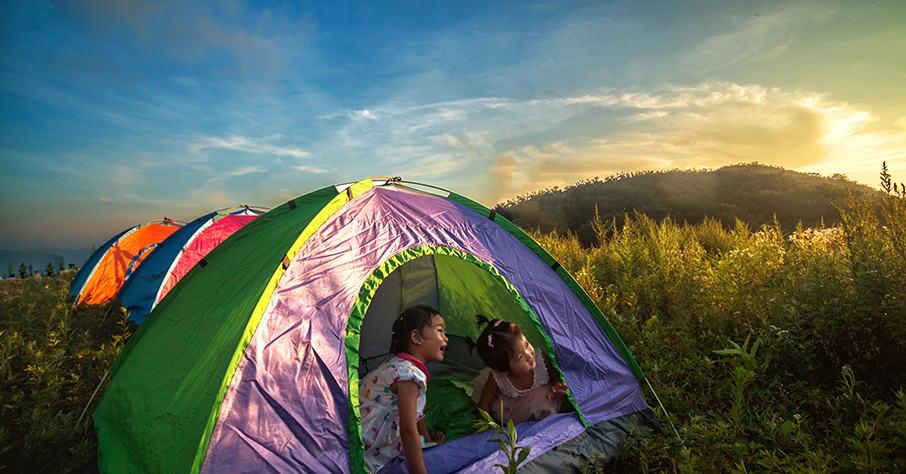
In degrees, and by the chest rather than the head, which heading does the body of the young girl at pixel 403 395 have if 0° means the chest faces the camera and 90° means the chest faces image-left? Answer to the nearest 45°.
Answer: approximately 270°

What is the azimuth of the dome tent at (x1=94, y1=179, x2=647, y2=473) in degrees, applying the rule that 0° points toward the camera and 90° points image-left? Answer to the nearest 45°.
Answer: approximately 315°

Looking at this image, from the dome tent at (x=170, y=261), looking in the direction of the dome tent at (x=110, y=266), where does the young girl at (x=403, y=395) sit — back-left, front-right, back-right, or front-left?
back-left

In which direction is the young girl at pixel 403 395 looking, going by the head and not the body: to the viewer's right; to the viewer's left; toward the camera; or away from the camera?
to the viewer's right

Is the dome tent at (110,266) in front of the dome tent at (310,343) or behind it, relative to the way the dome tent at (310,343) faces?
behind

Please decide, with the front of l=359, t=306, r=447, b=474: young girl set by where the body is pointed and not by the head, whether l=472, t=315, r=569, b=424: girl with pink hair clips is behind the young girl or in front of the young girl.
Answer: in front

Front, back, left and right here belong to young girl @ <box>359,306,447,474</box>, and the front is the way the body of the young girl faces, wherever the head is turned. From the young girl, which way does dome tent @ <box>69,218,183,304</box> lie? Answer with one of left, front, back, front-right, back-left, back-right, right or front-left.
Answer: back-left
